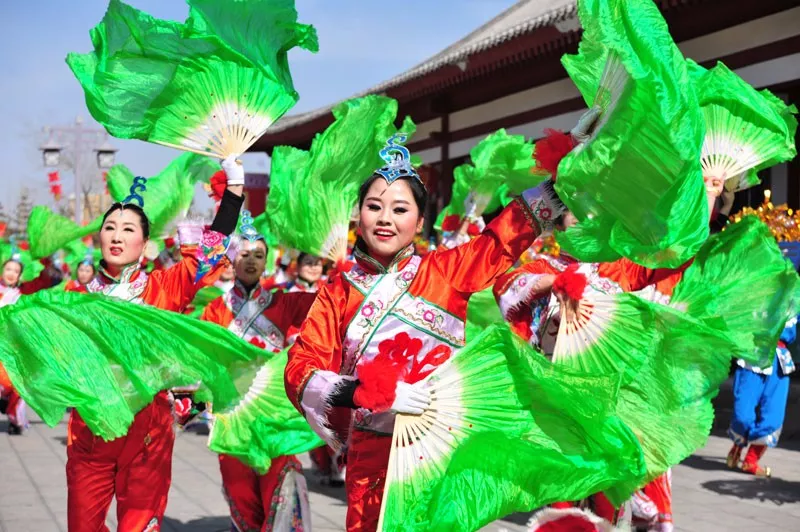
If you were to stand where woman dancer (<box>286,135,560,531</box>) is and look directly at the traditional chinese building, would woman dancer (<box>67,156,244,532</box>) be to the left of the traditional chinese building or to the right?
left

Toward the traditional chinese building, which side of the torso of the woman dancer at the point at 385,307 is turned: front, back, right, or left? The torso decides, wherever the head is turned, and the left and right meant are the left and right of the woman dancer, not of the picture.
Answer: back

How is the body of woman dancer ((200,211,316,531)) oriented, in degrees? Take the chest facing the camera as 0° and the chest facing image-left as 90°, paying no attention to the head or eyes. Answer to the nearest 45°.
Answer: approximately 0°

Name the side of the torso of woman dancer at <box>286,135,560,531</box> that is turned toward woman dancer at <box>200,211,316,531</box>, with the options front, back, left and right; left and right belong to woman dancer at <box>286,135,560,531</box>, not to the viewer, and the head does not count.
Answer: back

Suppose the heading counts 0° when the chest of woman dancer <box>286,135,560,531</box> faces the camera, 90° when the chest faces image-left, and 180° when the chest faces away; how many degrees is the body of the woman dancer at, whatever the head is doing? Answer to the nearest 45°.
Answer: approximately 0°

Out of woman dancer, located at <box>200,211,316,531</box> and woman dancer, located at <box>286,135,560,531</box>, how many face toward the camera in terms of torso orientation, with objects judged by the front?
2

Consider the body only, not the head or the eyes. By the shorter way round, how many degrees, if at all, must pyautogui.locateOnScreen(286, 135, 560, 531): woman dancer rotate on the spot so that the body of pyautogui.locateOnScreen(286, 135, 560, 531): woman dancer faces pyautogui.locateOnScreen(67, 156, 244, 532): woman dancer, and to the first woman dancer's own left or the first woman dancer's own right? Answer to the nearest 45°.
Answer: approximately 135° to the first woman dancer's own right
